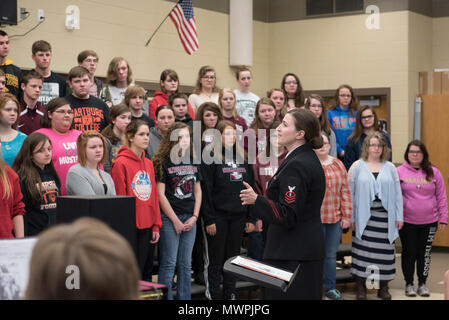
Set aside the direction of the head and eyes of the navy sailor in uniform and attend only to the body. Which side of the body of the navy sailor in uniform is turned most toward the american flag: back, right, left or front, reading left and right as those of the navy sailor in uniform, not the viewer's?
right

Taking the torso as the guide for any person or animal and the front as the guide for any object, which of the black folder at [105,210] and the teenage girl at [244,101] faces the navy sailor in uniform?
the teenage girl

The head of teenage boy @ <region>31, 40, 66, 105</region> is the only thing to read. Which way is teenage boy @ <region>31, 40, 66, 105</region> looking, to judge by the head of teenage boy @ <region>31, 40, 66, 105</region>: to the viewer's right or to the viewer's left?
to the viewer's right

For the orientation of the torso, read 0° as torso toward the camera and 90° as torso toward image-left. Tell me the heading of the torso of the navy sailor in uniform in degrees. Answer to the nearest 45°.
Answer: approximately 90°

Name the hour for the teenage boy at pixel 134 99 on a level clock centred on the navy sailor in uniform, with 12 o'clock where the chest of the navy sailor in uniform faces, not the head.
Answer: The teenage boy is roughly at 2 o'clock from the navy sailor in uniform.

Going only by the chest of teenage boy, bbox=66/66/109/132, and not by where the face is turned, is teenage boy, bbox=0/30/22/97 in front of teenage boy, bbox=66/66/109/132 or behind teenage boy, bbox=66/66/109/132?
behind

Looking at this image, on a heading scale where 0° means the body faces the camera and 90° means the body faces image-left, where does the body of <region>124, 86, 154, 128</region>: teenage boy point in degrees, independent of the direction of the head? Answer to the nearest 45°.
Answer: approximately 315°

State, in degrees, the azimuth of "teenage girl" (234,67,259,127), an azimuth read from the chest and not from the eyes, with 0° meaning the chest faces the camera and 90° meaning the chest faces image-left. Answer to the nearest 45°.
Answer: approximately 0°
